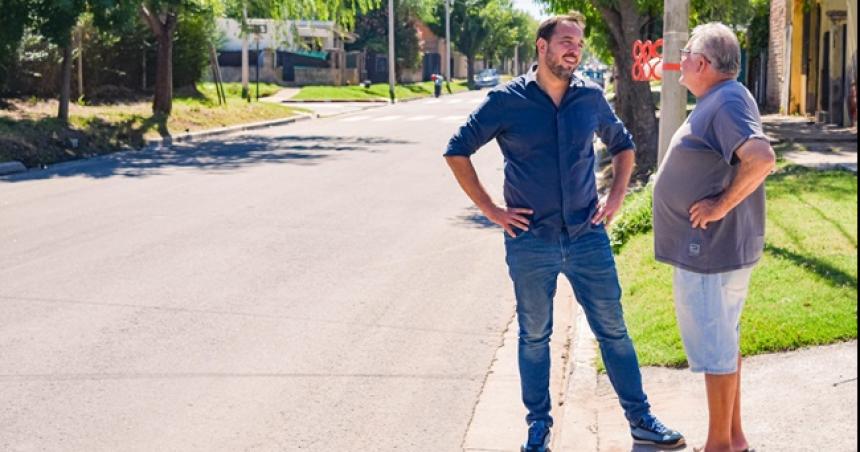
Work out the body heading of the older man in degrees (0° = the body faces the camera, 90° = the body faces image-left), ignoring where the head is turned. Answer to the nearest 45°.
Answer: approximately 90°

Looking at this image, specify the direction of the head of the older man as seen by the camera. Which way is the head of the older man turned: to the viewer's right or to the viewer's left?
to the viewer's left

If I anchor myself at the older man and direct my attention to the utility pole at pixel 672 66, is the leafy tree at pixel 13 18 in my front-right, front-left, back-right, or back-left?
front-left

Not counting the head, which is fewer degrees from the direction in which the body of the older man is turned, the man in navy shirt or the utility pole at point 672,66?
the man in navy shirt

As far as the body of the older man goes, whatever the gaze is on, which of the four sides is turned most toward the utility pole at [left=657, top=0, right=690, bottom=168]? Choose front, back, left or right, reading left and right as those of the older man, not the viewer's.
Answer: right

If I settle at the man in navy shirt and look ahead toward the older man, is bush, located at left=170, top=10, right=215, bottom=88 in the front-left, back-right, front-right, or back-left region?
back-left

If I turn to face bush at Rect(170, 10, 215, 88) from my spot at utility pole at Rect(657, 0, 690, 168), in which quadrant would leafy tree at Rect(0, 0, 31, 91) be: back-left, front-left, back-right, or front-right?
front-left

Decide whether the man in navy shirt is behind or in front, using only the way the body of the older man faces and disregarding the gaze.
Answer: in front
